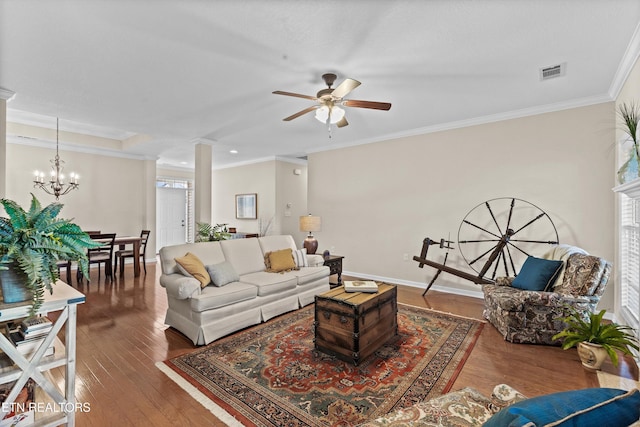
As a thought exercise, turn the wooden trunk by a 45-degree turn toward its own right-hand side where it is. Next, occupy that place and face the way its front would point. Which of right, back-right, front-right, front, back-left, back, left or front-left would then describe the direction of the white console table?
front-right

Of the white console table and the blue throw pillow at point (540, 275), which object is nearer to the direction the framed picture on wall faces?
the white console table

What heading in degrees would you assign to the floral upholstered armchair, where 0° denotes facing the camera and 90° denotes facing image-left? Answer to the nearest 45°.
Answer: approximately 45°

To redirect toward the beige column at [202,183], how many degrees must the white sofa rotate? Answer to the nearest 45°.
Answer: approximately 135° to its left

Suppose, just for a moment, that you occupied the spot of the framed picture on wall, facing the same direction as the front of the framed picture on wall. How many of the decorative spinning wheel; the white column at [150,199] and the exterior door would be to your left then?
1

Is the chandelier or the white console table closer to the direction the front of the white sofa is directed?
the white console table
